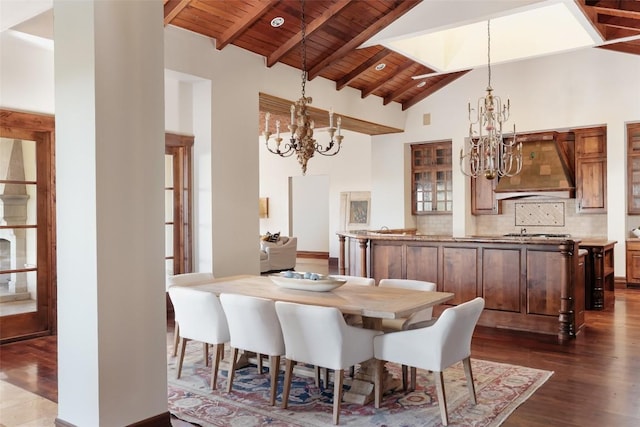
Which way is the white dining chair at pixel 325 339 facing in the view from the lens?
facing away from the viewer and to the right of the viewer

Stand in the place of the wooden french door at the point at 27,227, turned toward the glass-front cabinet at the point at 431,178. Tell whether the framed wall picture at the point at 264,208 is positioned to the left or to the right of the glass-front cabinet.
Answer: left

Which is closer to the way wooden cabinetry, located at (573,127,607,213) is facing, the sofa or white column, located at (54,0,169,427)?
the white column

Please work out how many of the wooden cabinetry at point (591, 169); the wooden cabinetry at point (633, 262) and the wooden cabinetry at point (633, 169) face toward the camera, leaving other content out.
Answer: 3

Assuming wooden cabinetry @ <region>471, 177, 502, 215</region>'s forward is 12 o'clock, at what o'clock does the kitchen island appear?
The kitchen island is roughly at 12 o'clock from the wooden cabinetry.

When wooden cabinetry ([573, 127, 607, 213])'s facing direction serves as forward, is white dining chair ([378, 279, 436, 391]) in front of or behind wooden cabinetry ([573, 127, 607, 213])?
in front

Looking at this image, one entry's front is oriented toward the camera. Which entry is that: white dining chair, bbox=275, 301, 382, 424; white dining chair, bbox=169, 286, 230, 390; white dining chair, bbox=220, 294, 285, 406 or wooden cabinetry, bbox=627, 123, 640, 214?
the wooden cabinetry

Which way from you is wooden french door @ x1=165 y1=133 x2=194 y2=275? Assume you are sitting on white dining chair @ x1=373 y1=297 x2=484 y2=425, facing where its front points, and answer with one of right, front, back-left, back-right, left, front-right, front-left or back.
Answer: front

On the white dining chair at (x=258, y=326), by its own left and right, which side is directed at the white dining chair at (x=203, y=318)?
left

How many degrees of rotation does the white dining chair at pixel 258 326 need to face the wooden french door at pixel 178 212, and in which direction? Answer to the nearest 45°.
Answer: approximately 45° to its left

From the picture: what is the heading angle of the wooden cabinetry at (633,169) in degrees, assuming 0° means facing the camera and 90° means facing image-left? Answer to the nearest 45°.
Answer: approximately 0°

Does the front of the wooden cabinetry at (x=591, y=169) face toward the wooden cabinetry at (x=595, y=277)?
yes

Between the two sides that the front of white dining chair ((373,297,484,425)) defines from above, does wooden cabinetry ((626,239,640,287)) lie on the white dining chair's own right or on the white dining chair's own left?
on the white dining chair's own right

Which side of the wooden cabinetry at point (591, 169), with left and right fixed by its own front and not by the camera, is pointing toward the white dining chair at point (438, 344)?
front

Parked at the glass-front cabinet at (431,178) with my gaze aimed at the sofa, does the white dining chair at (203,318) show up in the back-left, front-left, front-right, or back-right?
front-left

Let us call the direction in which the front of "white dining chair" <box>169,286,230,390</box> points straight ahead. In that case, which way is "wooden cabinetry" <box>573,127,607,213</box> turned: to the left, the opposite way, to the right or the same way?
the opposite way
